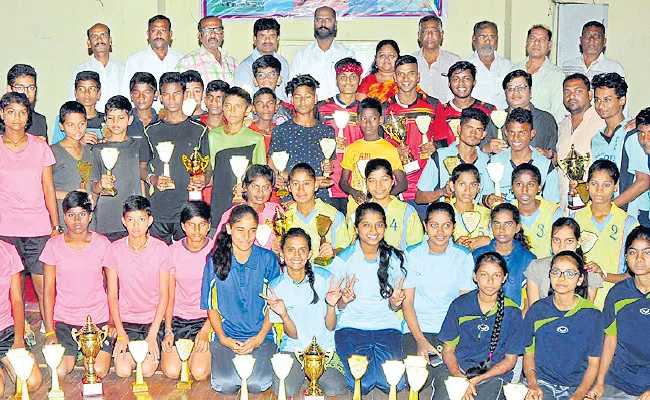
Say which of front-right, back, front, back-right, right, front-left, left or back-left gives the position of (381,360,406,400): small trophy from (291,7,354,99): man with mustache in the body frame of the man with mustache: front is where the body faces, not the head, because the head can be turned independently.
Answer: front

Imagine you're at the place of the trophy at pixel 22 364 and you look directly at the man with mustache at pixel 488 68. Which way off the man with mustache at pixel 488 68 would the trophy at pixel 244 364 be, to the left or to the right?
right

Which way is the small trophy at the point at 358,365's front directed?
toward the camera

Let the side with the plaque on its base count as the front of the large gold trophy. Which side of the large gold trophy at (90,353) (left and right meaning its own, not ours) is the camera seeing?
front

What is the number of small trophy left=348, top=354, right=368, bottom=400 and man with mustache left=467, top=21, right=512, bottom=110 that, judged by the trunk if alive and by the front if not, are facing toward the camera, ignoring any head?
2

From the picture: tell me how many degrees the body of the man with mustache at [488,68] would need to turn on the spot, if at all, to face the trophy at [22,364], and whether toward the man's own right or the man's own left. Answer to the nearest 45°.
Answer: approximately 45° to the man's own right

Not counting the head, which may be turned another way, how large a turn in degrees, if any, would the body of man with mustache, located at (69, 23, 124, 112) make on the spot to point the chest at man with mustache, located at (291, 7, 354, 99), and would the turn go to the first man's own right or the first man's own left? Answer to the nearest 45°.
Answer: approximately 90° to the first man's own left

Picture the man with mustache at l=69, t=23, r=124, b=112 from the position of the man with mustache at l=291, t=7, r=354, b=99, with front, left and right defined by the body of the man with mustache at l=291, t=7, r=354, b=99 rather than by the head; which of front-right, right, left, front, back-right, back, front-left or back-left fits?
right

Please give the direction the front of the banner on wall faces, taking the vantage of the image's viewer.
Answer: facing the viewer

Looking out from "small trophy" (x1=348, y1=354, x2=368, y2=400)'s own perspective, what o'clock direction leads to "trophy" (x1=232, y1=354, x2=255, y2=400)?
The trophy is roughly at 3 o'clock from the small trophy.

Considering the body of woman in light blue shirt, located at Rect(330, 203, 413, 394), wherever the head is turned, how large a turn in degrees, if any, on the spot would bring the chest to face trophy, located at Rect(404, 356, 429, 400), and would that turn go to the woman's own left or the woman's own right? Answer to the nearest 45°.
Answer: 0° — they already face it

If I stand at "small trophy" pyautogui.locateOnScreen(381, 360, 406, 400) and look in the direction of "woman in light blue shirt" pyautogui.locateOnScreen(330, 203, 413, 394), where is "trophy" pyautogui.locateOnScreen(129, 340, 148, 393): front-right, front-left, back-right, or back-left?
front-left
